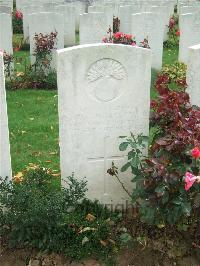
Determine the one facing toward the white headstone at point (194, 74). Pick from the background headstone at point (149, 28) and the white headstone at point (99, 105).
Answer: the background headstone

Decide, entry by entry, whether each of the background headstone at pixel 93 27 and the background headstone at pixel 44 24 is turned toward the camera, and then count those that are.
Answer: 2

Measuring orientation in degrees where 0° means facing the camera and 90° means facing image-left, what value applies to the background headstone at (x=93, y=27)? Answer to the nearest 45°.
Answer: approximately 0°

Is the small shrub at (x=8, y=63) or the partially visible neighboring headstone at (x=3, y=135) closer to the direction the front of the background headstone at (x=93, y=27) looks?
the partially visible neighboring headstone

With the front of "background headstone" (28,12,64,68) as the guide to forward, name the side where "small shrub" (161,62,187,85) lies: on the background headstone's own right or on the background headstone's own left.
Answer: on the background headstone's own left

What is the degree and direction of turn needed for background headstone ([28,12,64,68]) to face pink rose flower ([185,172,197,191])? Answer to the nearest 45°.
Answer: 0° — it already faces it

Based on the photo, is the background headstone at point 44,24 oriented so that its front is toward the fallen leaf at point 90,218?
yes

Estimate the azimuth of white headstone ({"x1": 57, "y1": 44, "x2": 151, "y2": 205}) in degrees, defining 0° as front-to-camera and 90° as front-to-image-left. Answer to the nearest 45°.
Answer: approximately 0°

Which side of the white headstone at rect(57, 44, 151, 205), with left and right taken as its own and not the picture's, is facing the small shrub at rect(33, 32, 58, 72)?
back
